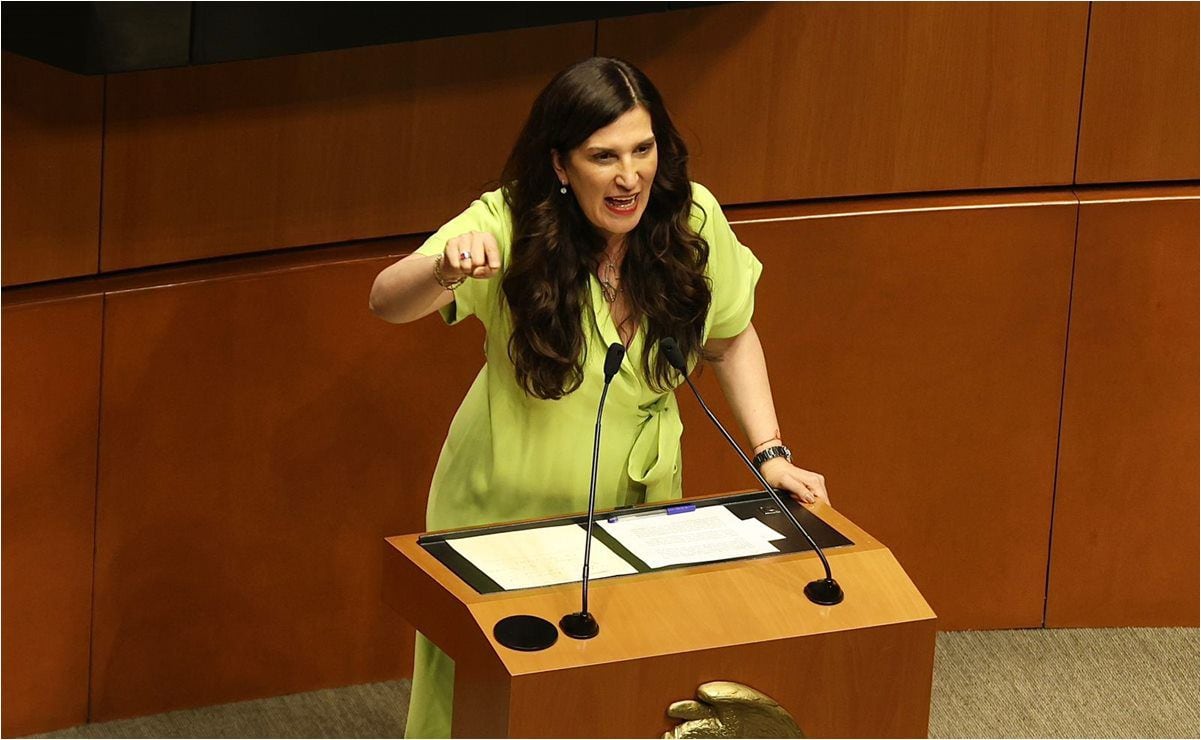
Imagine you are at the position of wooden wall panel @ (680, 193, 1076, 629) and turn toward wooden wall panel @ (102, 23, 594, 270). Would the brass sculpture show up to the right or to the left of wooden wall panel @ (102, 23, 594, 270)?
left

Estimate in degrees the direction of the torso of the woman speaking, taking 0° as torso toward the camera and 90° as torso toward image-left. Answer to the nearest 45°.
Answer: approximately 315°

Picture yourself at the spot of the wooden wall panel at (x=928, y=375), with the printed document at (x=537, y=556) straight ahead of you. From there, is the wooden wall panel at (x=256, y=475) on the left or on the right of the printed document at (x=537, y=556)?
right

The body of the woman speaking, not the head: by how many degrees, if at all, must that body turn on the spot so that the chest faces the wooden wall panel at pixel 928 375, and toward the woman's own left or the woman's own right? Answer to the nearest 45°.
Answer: approximately 90° to the woman's own left

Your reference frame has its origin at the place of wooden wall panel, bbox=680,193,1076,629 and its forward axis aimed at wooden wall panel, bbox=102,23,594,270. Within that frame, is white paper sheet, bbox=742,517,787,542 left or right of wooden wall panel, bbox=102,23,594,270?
left

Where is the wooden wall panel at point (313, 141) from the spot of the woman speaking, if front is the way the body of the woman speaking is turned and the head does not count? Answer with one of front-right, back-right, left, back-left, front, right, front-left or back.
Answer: back

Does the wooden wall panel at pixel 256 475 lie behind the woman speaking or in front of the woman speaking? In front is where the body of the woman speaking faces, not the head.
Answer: behind
